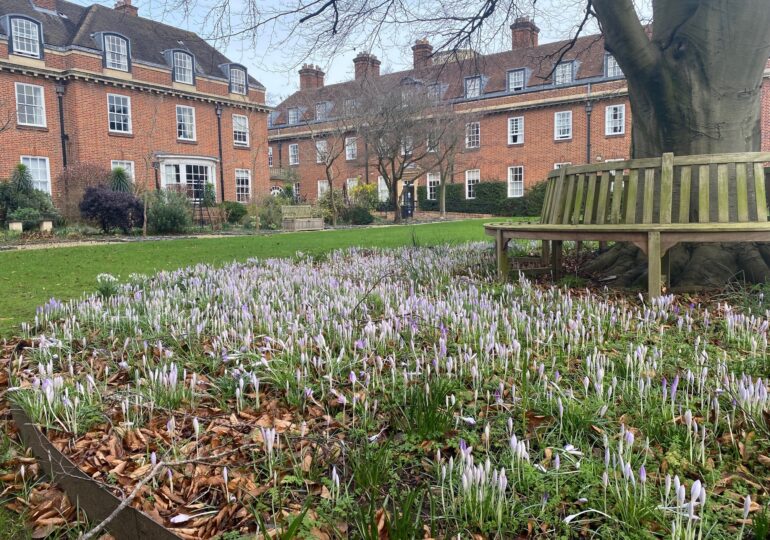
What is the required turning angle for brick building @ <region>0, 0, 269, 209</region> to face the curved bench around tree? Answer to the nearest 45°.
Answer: approximately 45° to its right

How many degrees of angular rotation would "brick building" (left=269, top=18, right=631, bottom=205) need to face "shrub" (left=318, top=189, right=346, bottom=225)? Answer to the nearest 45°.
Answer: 0° — it already faces it

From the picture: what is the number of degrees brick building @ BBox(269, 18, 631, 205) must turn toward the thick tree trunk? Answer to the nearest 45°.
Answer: approximately 45° to its left

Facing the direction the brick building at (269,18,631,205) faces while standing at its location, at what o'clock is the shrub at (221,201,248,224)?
The shrub is roughly at 12 o'clock from the brick building.

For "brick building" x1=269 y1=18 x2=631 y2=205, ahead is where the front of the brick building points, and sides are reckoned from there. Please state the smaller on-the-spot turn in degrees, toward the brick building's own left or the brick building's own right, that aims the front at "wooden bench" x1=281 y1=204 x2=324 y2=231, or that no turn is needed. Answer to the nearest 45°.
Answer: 0° — it already faces it

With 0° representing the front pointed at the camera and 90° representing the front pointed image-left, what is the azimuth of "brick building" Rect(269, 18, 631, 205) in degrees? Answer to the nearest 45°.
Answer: approximately 45°

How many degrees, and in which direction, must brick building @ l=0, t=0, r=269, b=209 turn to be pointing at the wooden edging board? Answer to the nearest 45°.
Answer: approximately 45° to its right

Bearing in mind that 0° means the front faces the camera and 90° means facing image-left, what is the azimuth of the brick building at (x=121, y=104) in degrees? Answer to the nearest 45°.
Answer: approximately 315°

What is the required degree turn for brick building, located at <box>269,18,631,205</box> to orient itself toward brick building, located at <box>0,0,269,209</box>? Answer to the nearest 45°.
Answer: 0° — it already faces it
